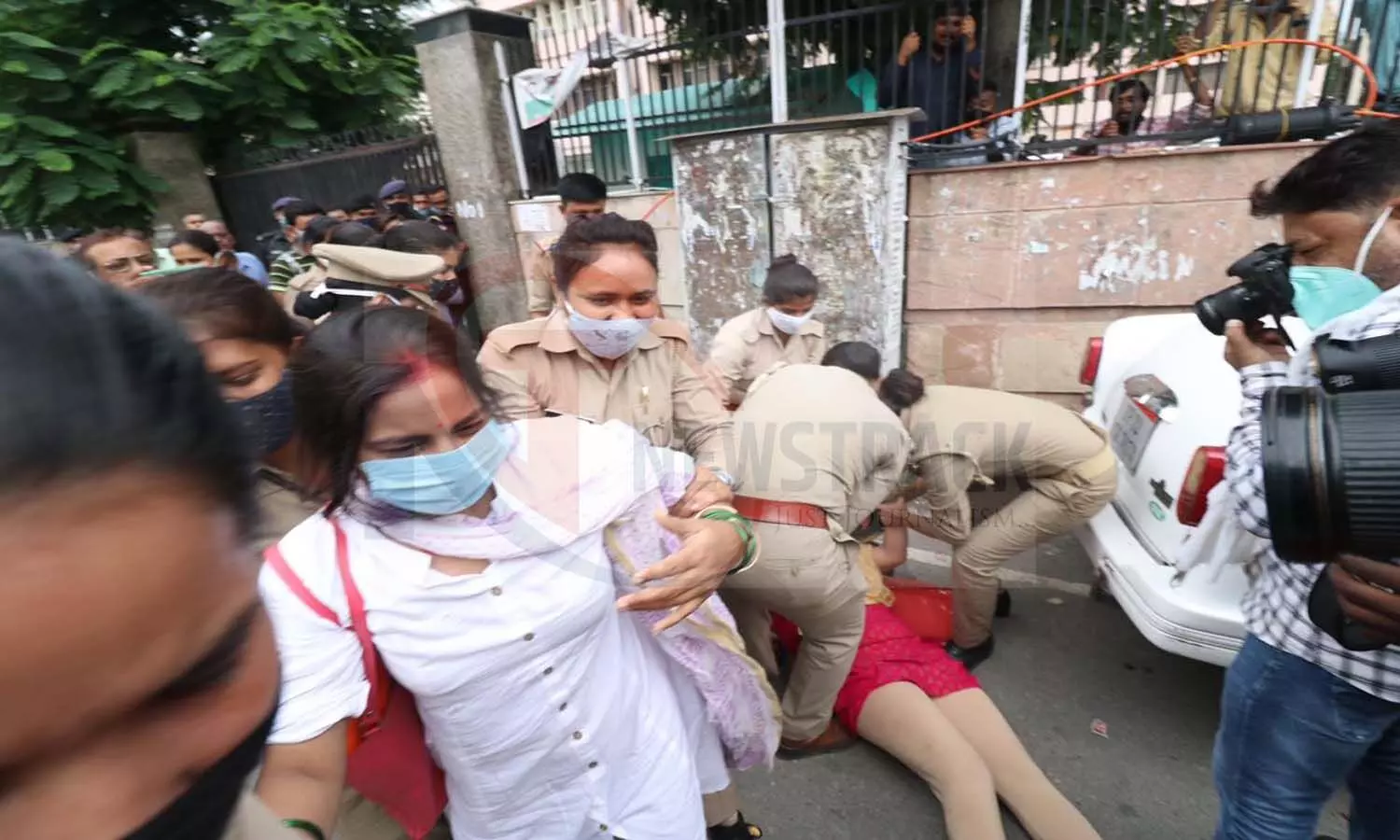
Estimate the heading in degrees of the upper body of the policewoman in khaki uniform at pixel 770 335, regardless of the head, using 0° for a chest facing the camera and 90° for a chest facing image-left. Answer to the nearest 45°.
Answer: approximately 315°

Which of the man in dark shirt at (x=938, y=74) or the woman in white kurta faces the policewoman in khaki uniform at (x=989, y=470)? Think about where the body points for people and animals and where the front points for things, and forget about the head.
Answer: the man in dark shirt

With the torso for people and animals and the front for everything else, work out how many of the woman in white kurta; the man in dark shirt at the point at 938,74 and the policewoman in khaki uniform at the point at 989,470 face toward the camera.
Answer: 2

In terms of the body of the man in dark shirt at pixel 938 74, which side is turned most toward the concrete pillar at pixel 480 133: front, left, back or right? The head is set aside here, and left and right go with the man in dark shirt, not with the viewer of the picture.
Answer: right

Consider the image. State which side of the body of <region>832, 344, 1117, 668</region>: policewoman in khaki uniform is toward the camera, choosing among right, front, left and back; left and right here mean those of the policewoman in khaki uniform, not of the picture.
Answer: left

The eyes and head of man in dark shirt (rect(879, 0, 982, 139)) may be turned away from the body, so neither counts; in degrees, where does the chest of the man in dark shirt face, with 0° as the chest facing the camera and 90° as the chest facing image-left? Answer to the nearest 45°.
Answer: approximately 0°

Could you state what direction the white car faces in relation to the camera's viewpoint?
facing away from the viewer and to the right of the viewer

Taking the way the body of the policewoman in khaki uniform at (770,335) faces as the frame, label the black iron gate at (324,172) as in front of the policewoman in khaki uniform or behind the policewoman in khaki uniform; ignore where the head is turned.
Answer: behind
